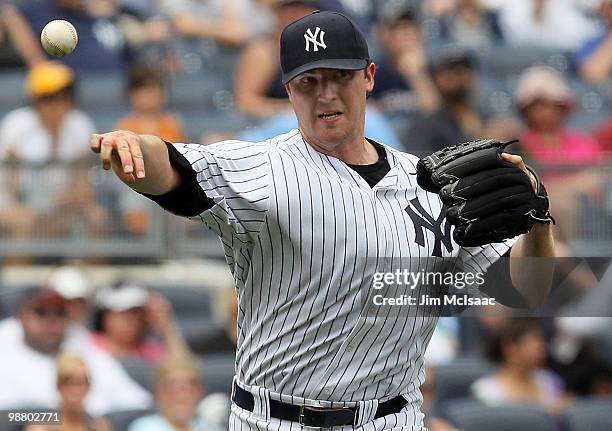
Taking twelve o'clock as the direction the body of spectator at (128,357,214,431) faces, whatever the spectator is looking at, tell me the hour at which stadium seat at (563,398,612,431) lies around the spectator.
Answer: The stadium seat is roughly at 9 o'clock from the spectator.

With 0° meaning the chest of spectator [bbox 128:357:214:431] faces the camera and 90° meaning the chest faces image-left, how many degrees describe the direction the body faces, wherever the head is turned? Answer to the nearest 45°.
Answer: approximately 0°

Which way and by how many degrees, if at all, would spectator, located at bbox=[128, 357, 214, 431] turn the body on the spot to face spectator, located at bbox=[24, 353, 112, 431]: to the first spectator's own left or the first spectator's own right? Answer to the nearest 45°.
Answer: approximately 90° to the first spectator's own right

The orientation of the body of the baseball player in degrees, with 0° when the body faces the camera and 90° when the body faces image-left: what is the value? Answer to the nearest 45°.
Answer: approximately 0°

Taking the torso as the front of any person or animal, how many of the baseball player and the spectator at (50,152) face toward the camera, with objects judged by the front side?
2

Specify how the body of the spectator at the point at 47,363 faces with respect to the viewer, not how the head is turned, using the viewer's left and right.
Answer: facing the viewer and to the right of the viewer
